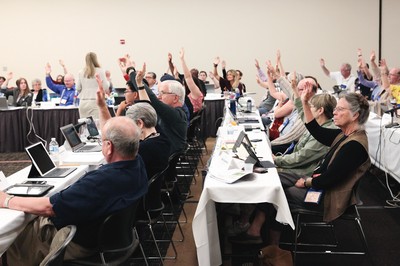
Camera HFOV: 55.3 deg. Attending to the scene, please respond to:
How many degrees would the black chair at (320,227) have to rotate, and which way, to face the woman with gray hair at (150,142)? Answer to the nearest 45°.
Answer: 0° — it already faces them

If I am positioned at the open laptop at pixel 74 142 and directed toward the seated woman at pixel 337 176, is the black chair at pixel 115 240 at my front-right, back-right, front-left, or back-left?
front-right

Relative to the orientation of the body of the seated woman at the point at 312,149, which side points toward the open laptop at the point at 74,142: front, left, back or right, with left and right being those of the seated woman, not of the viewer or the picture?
front

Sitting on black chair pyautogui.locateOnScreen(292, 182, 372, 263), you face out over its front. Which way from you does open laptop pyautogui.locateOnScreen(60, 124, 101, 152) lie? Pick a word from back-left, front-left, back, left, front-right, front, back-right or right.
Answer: front

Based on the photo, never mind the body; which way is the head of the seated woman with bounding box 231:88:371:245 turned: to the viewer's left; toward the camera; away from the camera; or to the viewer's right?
to the viewer's left

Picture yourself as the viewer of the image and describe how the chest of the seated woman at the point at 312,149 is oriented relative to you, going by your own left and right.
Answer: facing to the left of the viewer

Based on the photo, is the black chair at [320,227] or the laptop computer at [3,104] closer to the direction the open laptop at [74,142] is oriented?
the black chair

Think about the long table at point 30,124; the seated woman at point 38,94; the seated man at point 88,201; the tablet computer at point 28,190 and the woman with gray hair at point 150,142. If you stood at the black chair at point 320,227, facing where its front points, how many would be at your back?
0

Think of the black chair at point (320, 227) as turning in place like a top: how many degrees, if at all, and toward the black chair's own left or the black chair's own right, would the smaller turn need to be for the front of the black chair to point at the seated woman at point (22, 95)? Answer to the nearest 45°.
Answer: approximately 45° to the black chair's own right

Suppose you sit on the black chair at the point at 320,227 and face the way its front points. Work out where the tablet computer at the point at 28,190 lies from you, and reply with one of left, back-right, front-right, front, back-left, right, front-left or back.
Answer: front-left

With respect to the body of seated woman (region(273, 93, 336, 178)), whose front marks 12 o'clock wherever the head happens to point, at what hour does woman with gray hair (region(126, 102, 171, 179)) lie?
The woman with gray hair is roughly at 11 o'clock from the seated woman.

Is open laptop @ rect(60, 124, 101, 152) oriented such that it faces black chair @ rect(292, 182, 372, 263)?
yes

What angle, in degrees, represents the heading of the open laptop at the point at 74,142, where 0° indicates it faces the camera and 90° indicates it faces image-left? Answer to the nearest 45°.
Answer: approximately 315°

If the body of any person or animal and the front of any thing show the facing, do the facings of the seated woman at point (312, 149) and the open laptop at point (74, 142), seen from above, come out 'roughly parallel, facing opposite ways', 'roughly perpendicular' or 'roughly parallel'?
roughly parallel, facing opposite ways

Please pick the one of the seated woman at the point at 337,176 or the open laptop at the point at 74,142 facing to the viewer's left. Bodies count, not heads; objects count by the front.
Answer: the seated woman

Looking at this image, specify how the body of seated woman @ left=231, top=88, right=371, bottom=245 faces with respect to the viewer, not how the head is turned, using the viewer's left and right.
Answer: facing to the left of the viewer

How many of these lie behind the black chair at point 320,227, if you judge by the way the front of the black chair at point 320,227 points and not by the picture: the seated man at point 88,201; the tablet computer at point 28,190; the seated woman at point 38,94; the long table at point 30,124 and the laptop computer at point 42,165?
0
